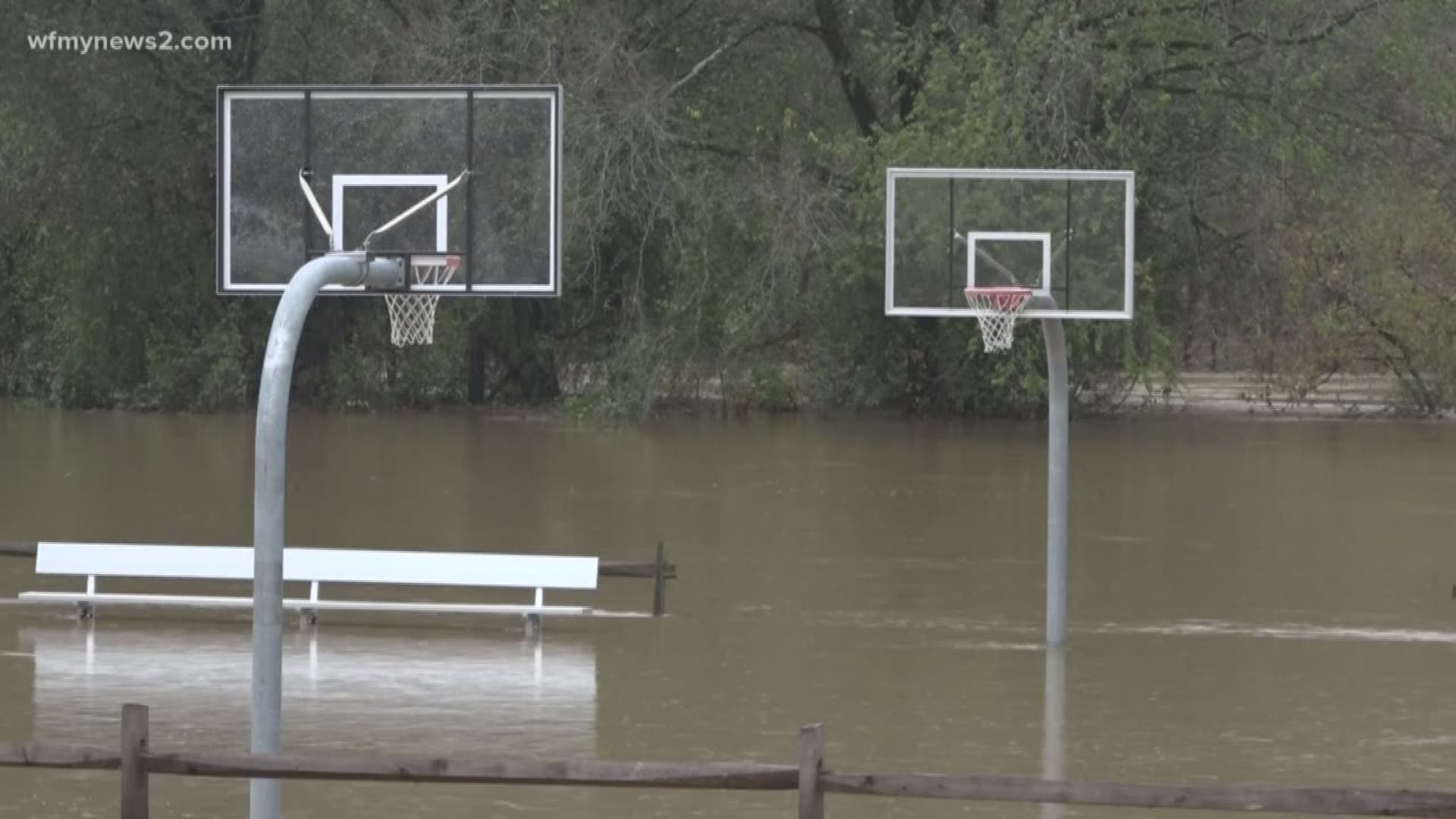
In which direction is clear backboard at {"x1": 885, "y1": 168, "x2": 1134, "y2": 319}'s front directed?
toward the camera

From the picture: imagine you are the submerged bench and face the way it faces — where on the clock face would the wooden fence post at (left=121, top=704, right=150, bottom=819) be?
The wooden fence post is roughly at 12 o'clock from the submerged bench.

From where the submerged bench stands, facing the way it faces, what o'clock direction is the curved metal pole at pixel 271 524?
The curved metal pole is roughly at 12 o'clock from the submerged bench.

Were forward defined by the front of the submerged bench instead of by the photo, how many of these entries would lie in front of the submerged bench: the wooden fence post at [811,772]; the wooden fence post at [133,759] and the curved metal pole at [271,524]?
3

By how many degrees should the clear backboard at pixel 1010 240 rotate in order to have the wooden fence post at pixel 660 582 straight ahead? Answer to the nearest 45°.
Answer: approximately 90° to its right

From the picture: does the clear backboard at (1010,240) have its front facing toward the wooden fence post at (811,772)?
yes

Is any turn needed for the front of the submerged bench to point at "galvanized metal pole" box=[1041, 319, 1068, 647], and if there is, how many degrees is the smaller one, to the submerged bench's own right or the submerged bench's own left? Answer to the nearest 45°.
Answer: approximately 45° to the submerged bench's own left

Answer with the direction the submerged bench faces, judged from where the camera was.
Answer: facing the viewer

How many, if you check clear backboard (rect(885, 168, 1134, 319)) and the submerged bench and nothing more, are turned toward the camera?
2

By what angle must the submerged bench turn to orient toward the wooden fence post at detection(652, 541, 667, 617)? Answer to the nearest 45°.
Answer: approximately 90° to its left

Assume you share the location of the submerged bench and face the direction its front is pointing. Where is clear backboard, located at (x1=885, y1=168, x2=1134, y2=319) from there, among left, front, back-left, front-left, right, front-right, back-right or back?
left
